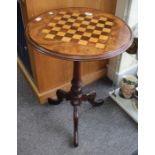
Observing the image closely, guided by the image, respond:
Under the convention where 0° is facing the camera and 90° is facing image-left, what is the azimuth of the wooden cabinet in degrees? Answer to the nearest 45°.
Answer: approximately 45°
